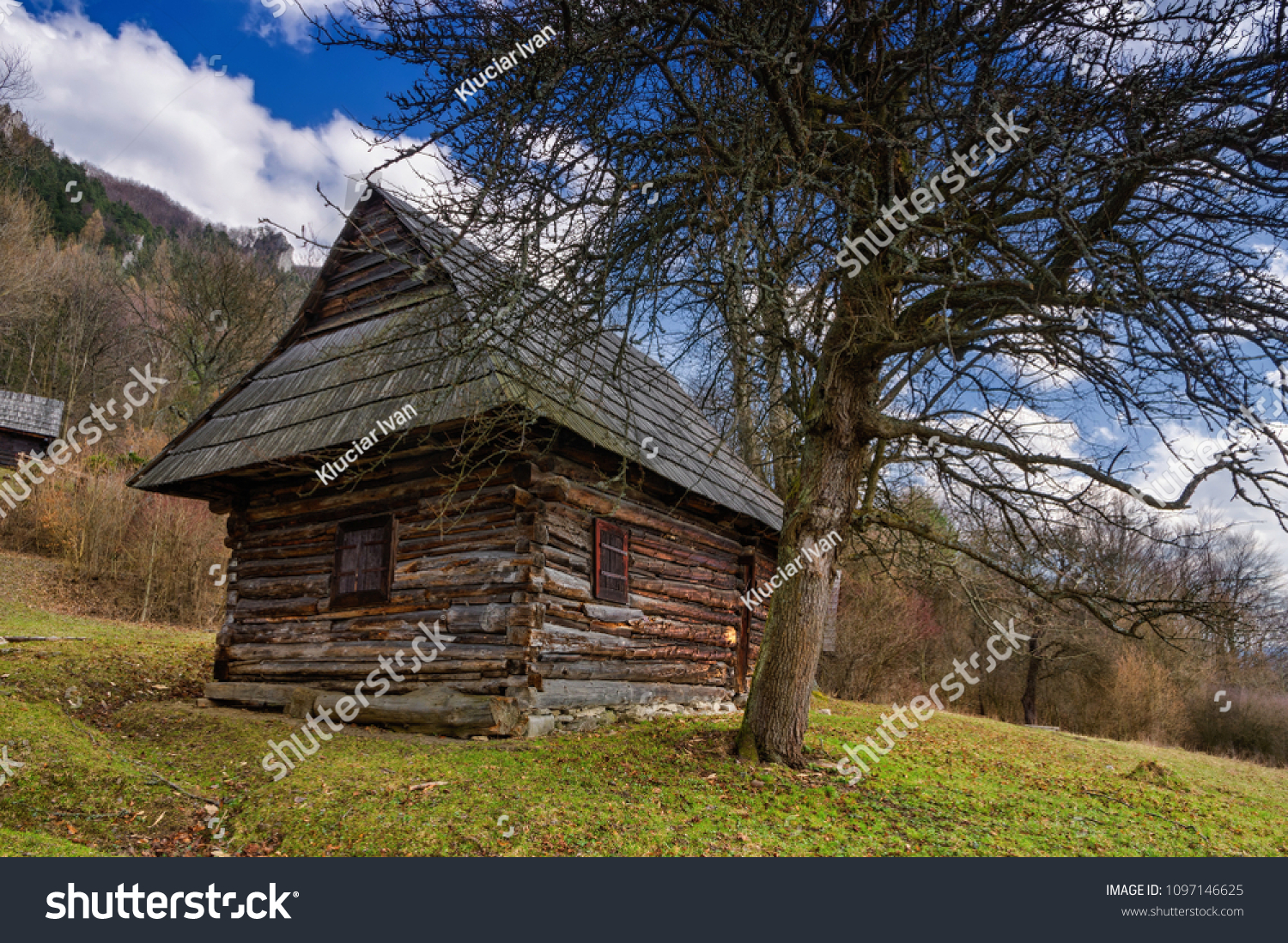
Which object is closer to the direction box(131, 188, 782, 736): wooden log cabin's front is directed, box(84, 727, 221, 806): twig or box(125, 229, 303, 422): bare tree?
the twig

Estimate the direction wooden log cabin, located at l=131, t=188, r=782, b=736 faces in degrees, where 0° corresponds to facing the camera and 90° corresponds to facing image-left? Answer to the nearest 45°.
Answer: approximately 315°

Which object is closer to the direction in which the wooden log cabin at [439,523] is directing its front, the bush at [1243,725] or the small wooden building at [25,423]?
the bush

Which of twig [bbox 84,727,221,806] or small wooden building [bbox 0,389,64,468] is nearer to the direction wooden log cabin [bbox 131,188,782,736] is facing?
the twig

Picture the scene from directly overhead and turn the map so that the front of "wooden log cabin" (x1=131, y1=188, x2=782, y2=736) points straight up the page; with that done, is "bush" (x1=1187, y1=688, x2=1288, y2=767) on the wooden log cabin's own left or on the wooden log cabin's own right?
on the wooden log cabin's own left

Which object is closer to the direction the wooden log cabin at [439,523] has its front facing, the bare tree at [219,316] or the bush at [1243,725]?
the bush

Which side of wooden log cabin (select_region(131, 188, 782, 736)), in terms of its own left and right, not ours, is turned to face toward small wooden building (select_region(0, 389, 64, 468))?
back

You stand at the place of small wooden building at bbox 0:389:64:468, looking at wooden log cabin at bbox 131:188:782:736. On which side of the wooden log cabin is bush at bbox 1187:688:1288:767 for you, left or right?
left

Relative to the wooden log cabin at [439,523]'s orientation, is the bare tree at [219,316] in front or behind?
behind
